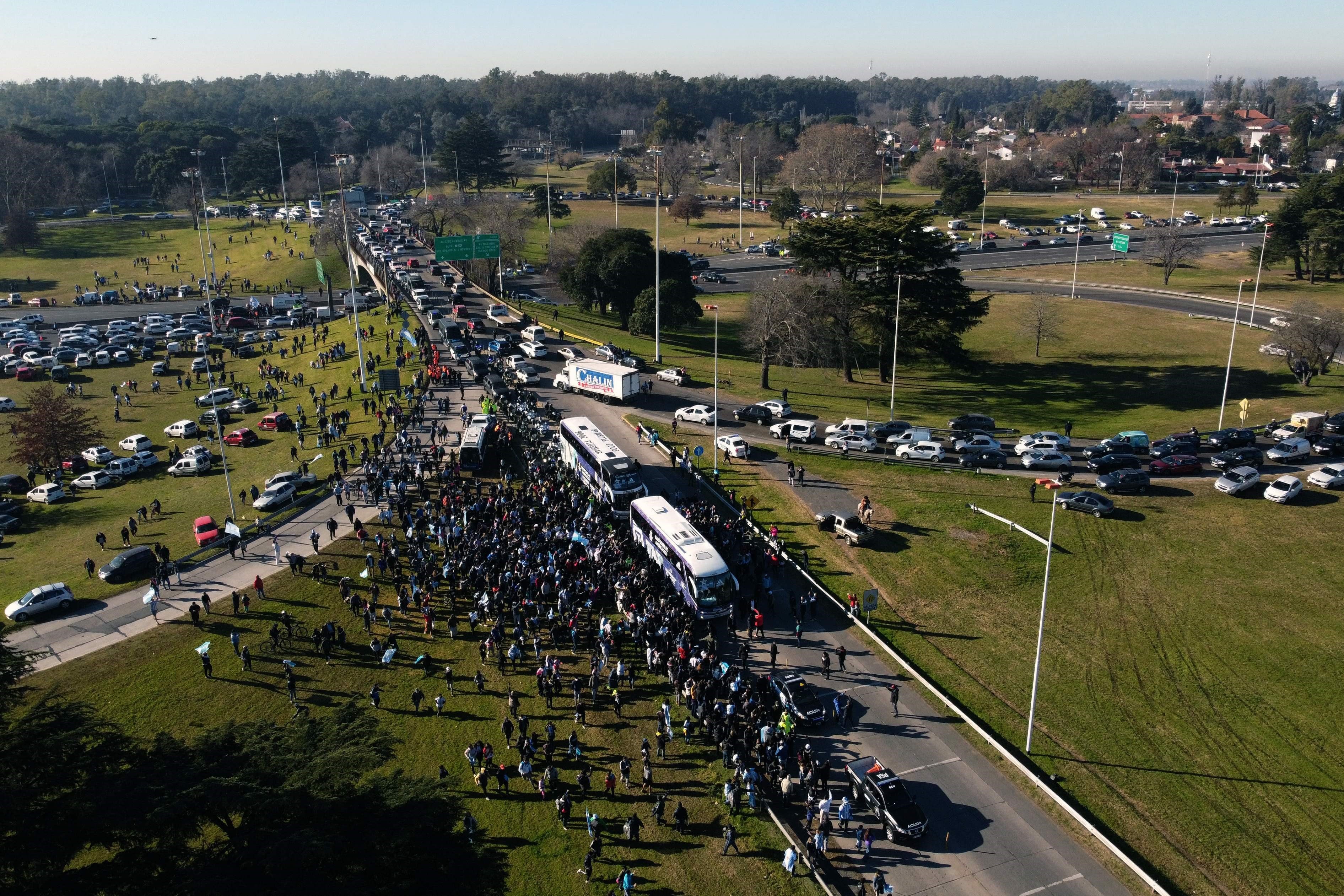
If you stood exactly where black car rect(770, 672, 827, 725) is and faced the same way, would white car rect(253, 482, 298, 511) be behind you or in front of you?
behind

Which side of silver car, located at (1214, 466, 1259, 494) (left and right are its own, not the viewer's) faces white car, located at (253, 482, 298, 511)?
front

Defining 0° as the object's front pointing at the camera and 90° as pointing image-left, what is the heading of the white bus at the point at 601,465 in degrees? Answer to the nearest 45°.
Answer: approximately 315°

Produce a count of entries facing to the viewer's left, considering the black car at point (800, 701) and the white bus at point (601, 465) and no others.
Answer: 0

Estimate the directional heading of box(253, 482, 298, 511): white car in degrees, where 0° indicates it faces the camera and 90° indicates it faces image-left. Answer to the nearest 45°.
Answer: approximately 45°

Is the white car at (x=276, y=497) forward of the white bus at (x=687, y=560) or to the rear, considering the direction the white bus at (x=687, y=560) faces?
to the rear

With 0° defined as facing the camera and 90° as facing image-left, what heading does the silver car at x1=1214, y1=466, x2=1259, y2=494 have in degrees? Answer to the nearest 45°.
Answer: approximately 45°

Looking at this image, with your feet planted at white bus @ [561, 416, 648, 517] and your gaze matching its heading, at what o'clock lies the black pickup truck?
The black pickup truck is roughly at 1 o'clock from the white bus.

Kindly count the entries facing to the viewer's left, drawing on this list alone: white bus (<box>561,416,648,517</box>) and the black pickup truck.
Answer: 0

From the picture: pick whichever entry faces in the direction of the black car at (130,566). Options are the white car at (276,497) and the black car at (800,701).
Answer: the white car

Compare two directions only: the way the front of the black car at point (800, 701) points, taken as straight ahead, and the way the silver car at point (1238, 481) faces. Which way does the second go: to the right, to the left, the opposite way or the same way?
to the right

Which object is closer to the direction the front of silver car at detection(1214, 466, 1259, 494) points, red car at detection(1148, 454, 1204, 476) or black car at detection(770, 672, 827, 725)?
the black car
